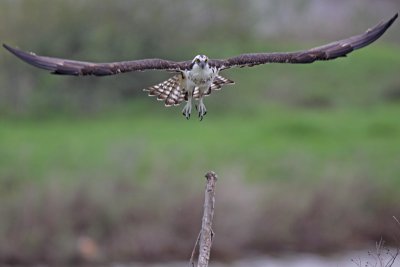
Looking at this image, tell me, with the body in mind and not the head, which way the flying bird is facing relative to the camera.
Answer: toward the camera
